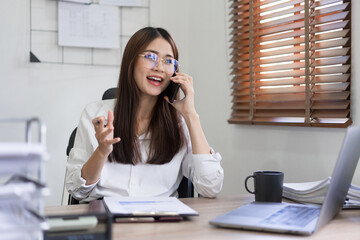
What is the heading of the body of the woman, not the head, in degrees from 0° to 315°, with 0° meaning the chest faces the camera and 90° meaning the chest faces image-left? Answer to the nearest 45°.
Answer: approximately 0°

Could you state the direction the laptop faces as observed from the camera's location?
facing away from the viewer and to the left of the viewer

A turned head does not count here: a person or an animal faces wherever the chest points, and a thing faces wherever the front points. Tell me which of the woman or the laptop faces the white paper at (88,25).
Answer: the laptop

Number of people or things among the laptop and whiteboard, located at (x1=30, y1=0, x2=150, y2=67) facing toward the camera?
1

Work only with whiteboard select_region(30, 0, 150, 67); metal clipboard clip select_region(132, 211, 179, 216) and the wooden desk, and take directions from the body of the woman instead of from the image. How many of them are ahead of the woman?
2

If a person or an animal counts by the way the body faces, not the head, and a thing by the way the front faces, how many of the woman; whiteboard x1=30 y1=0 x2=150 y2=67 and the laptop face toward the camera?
2

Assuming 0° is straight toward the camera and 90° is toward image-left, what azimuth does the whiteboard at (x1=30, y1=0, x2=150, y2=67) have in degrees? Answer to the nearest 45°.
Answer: approximately 0°
